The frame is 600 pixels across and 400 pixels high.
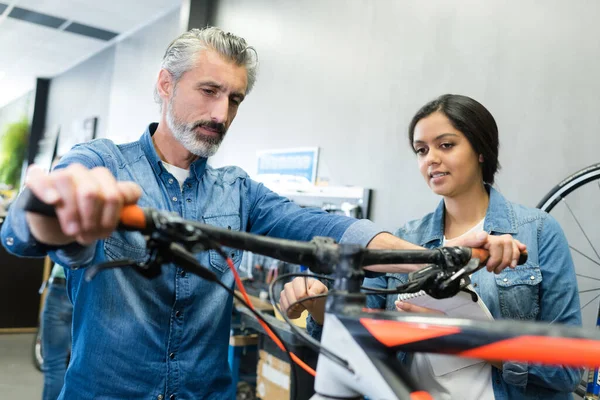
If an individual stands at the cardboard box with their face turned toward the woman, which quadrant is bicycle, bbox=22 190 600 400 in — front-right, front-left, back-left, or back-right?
front-right

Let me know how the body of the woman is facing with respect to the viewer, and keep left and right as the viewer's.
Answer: facing the viewer and to the left of the viewer

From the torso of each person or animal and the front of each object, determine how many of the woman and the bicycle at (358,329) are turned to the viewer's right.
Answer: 0

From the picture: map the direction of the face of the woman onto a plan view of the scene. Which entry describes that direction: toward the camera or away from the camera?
toward the camera

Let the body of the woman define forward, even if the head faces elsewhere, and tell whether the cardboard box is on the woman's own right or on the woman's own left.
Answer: on the woman's own right

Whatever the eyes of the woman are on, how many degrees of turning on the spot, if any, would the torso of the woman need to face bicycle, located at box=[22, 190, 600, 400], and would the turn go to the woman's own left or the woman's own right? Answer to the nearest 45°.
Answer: approximately 45° to the woman's own left

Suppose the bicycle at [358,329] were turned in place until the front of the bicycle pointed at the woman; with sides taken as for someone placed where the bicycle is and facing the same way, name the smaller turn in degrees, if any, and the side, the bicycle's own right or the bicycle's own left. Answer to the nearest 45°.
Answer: approximately 90° to the bicycle's own right

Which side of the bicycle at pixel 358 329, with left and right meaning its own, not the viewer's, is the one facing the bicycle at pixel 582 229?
right

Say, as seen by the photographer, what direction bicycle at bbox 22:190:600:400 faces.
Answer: facing away from the viewer and to the left of the viewer

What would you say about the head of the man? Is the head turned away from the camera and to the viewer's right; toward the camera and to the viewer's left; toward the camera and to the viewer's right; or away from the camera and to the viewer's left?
toward the camera and to the viewer's right

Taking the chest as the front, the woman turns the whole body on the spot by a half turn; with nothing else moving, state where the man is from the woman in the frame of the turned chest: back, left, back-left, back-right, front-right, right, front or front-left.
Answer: back

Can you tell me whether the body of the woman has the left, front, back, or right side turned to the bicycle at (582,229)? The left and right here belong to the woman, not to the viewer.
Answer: back

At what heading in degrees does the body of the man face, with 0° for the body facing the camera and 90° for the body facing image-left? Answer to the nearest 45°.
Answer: approximately 315°
